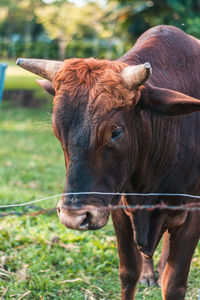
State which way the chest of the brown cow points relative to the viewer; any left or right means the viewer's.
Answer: facing the viewer and to the left of the viewer

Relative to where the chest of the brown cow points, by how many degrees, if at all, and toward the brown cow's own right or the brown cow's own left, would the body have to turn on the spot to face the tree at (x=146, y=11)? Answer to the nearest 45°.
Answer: approximately 135° to the brown cow's own right
